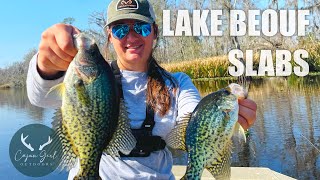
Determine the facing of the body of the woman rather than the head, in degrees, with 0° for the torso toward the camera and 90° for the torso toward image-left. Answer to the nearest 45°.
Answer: approximately 0°
